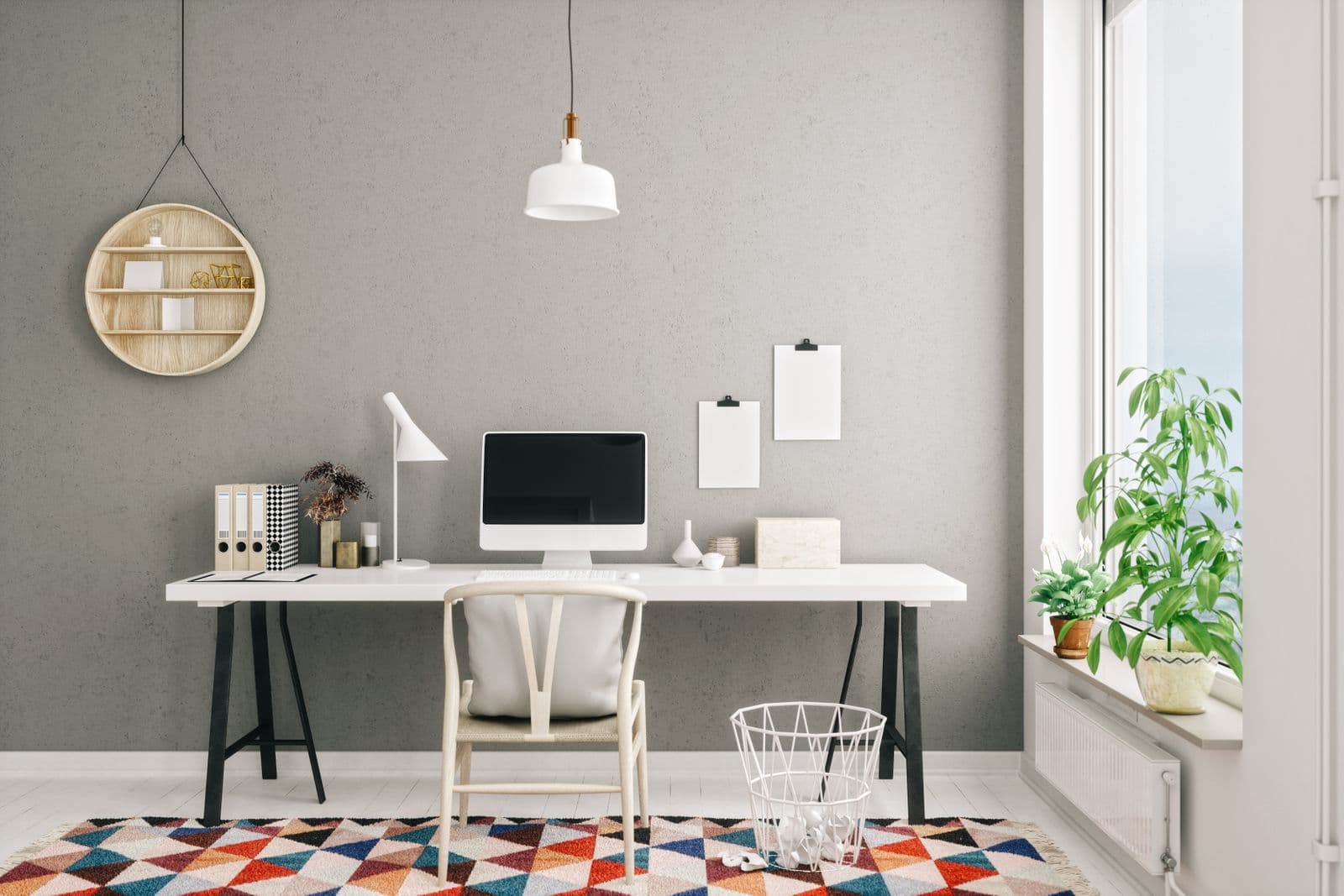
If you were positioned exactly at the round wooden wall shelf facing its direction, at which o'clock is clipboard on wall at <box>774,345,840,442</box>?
The clipboard on wall is roughly at 10 o'clock from the round wooden wall shelf.

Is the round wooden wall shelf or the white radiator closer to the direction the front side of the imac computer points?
the white radiator

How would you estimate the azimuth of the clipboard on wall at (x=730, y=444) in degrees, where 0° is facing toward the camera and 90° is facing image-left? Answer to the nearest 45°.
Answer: approximately 0°

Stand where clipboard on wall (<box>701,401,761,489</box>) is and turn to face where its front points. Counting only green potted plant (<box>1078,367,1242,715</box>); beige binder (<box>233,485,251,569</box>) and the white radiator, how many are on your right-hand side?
1

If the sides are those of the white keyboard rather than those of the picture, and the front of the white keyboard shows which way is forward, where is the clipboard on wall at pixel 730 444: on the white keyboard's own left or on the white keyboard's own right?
on the white keyboard's own left

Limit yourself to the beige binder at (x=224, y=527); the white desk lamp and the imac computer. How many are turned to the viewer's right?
1

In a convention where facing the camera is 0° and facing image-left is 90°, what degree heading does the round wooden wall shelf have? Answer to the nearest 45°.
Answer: approximately 0°

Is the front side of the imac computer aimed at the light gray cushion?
yes

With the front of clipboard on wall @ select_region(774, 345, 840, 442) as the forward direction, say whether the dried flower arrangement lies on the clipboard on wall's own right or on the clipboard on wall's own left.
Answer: on the clipboard on wall's own right
